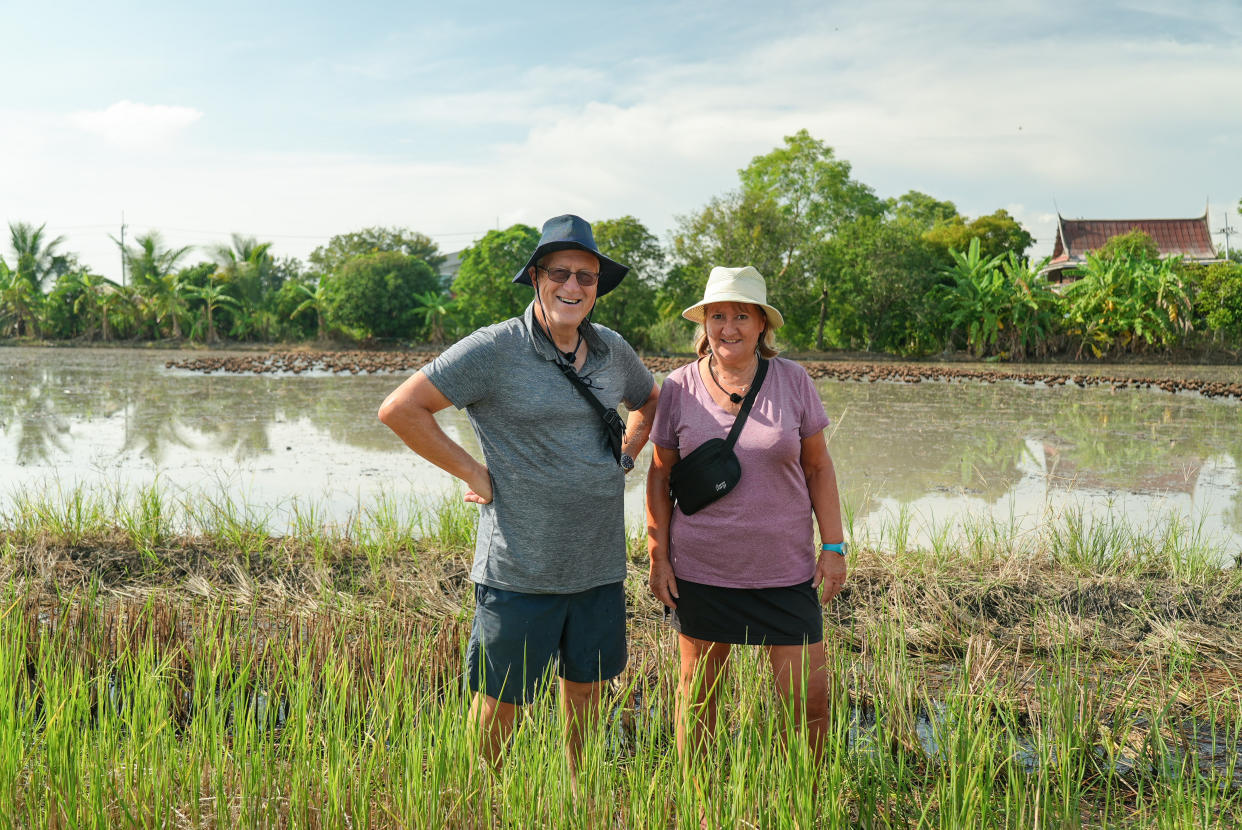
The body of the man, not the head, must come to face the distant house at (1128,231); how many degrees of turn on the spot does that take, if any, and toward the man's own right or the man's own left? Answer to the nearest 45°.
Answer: approximately 90° to the man's own left

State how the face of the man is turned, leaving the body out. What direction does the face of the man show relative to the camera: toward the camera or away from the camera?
toward the camera

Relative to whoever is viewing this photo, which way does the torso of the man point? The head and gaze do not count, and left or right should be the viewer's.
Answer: facing the viewer and to the right of the viewer

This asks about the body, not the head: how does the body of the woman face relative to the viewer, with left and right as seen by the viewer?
facing the viewer

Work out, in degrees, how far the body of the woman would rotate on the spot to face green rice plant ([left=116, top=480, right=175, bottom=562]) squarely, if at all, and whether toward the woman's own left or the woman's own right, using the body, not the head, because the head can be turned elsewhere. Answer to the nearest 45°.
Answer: approximately 135° to the woman's own right

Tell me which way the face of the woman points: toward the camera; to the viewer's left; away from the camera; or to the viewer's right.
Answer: toward the camera

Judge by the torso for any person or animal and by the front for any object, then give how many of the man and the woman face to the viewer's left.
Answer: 0

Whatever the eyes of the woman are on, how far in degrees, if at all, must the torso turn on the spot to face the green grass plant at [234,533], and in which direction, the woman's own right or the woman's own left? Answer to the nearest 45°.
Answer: approximately 135° to the woman's own right
